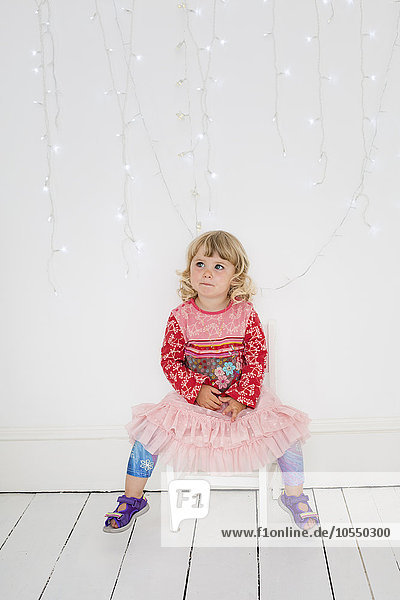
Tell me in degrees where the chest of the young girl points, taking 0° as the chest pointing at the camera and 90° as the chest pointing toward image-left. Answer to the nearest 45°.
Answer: approximately 0°
